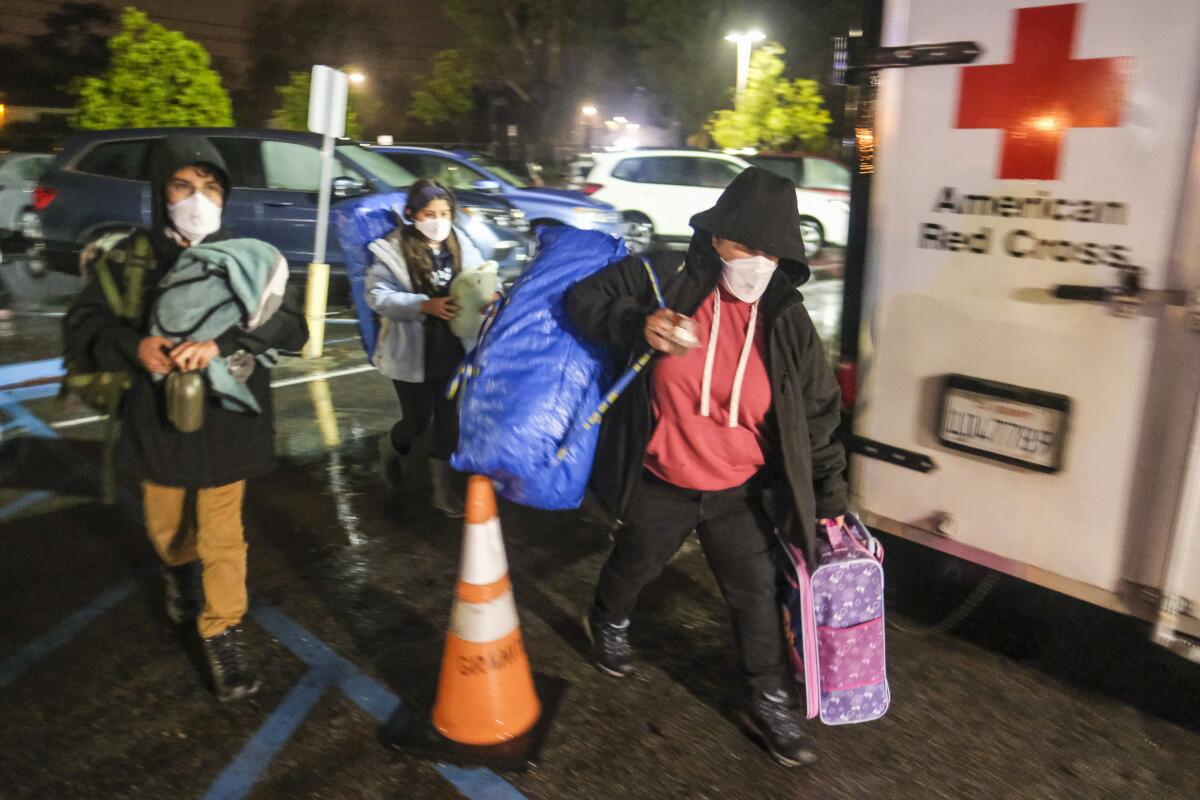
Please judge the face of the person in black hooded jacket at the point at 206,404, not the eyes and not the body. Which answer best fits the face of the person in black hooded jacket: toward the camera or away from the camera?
toward the camera

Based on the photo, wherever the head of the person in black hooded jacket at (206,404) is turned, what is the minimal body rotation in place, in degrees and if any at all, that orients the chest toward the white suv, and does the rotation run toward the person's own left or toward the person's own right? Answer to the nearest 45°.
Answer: approximately 135° to the person's own left

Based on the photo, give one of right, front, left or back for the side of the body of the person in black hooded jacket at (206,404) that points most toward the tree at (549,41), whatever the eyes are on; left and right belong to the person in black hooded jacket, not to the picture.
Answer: back

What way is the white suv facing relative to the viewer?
to the viewer's right

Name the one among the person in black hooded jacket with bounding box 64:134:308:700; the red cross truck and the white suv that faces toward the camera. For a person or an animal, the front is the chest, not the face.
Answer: the person in black hooded jacket

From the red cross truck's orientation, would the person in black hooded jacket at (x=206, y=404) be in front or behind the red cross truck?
behind

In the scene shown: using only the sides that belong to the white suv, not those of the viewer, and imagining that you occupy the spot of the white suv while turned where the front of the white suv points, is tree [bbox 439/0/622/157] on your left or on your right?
on your left

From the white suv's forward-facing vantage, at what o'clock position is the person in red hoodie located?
The person in red hoodie is roughly at 3 o'clock from the white suv.

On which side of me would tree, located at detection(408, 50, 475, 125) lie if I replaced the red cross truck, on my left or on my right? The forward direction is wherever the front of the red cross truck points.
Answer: on my left

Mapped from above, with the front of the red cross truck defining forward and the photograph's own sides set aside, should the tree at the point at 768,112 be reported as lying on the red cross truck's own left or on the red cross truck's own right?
on the red cross truck's own left

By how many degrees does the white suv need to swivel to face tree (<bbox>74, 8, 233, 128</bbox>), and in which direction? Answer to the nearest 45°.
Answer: approximately 180°

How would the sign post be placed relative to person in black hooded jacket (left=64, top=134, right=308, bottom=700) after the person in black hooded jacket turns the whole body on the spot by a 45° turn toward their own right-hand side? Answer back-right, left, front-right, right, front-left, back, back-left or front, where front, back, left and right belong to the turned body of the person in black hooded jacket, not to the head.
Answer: back-right

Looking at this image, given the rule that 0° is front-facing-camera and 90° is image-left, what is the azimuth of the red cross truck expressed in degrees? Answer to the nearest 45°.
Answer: approximately 225°

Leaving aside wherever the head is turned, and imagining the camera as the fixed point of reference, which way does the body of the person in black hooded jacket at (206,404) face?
toward the camera
